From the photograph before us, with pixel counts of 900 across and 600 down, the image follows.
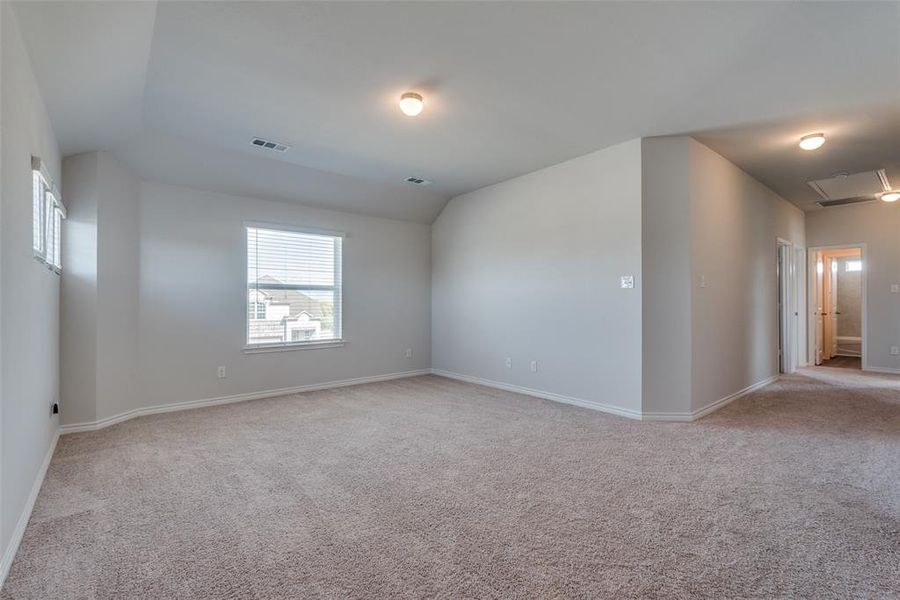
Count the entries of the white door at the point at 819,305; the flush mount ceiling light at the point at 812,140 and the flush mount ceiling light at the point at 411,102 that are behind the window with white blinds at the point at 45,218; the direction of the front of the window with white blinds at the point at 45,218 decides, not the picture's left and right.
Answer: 0

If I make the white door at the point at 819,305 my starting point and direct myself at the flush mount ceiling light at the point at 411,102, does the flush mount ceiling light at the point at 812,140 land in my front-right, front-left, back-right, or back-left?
front-left

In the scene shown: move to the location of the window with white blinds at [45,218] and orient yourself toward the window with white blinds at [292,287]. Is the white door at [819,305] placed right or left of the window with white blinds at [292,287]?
right

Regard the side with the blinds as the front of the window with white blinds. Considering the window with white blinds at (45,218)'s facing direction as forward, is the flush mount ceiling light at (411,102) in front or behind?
in front

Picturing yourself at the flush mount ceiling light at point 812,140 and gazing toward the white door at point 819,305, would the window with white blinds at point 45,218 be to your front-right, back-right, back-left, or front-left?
back-left

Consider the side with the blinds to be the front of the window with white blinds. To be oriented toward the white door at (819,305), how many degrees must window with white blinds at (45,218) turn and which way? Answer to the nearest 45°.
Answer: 0° — it already faces it

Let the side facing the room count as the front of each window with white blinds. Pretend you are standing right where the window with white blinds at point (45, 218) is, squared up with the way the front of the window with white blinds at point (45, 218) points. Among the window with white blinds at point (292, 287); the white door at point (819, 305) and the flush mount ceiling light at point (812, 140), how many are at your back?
0

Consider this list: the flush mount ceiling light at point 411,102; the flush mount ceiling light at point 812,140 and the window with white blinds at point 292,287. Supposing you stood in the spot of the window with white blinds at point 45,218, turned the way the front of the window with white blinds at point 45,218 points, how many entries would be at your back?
0

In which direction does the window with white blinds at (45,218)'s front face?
to the viewer's right

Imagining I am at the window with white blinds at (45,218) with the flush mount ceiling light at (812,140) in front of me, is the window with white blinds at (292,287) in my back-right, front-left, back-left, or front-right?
front-left

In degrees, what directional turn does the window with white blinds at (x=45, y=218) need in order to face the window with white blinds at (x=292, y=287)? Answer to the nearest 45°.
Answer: approximately 45° to its left

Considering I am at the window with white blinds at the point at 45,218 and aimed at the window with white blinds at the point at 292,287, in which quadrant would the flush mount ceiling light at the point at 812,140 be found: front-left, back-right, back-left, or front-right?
front-right

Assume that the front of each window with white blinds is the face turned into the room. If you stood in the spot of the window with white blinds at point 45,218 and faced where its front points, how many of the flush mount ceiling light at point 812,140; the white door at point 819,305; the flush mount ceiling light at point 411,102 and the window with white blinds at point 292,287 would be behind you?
0

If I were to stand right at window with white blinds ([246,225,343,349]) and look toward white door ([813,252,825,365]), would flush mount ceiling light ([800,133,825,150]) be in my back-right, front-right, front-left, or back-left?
front-right

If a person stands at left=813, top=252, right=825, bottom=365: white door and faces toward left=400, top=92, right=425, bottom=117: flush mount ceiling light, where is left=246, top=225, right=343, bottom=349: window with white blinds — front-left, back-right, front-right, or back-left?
front-right

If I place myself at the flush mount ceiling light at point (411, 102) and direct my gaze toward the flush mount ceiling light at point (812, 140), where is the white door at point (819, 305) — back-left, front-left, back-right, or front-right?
front-left
